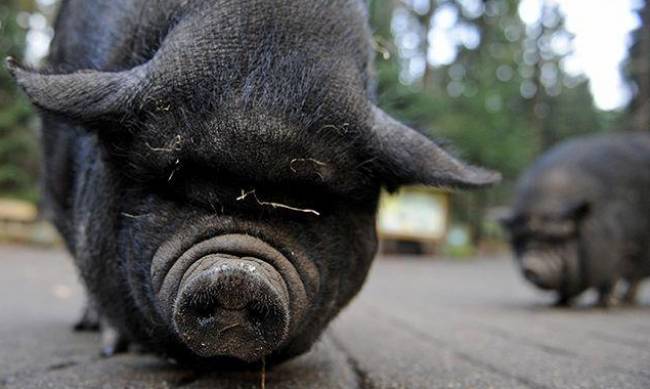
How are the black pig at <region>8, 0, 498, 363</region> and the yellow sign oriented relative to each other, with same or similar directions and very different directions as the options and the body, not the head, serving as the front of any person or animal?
same or similar directions

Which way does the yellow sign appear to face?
toward the camera

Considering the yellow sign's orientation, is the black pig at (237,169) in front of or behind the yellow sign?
in front

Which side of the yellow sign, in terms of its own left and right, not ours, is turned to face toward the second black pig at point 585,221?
front

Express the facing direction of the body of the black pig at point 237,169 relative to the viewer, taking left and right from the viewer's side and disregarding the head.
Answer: facing the viewer

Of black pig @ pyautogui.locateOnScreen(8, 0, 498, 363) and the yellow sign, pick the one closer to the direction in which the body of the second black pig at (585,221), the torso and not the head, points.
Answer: the black pig

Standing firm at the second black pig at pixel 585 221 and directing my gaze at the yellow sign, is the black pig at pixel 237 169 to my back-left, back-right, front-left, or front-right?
back-left

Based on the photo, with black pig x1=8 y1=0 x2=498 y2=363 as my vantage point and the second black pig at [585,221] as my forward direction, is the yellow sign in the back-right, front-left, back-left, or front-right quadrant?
front-left

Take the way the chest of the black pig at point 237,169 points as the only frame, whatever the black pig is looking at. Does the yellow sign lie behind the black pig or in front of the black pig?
behind

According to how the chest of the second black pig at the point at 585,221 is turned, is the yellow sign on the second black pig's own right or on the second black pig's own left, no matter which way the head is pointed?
on the second black pig's own right

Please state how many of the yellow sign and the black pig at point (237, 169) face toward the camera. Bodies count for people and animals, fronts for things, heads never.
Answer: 2

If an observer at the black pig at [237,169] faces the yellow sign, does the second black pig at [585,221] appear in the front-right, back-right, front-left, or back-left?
front-right

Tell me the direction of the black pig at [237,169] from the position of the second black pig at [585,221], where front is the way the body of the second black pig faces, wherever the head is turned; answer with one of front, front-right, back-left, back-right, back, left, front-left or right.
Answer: front-left

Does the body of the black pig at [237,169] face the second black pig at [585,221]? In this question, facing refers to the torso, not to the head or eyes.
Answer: no

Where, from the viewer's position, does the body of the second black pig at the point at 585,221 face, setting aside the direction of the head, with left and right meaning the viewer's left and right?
facing the viewer and to the left of the viewer
